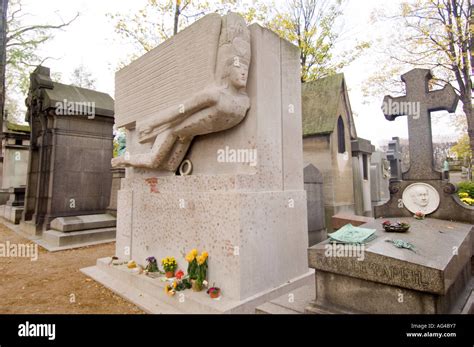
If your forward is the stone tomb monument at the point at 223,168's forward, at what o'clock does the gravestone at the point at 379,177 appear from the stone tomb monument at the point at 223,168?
The gravestone is roughly at 6 o'clock from the stone tomb monument.

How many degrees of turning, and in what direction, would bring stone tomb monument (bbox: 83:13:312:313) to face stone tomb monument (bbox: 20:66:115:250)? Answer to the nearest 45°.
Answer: approximately 90° to its right

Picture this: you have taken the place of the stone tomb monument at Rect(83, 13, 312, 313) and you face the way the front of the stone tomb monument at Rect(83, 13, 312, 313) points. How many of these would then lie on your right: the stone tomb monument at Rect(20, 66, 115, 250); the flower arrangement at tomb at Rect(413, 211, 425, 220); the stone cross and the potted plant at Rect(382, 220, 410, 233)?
1

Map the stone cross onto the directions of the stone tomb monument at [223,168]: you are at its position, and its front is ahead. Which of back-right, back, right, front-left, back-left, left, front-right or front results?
back-left

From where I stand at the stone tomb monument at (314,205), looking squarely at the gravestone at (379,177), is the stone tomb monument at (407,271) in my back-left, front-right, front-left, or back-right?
back-right

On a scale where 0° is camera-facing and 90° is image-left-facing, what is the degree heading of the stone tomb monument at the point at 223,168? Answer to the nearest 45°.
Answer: approximately 45°

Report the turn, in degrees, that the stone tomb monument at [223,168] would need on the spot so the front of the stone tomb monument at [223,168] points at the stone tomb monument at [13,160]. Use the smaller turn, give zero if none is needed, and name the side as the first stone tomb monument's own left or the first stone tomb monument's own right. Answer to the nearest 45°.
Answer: approximately 90° to the first stone tomb monument's own right

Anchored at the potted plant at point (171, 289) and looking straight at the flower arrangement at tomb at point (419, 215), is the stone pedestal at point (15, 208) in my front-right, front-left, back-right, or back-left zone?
back-left

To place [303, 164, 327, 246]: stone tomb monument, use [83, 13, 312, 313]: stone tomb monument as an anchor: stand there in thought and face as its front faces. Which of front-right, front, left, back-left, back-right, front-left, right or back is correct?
back

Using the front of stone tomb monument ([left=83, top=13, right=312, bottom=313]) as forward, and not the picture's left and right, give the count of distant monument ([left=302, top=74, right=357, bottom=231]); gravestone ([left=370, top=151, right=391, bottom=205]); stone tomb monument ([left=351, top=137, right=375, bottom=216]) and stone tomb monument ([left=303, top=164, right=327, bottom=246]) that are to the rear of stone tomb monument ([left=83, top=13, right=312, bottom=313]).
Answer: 4

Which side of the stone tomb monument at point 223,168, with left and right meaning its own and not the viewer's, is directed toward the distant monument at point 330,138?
back

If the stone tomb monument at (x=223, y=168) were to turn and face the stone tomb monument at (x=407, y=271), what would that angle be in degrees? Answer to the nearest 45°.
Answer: approximately 90° to its left

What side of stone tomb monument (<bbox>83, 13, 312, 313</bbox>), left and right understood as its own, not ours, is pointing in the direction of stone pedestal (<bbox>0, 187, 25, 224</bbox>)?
right

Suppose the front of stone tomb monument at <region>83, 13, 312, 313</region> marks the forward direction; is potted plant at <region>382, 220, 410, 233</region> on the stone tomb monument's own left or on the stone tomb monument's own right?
on the stone tomb monument's own left

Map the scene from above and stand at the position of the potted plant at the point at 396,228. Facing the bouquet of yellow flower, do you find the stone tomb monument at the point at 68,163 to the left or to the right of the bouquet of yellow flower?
right

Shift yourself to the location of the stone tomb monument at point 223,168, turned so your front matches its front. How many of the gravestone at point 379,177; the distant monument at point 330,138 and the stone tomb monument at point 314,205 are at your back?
3
